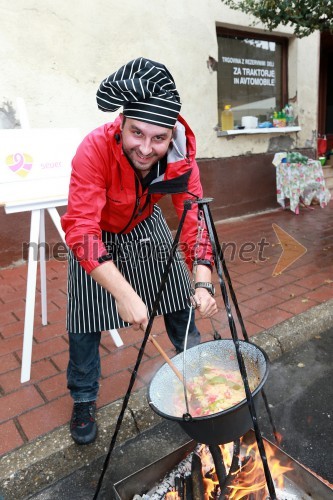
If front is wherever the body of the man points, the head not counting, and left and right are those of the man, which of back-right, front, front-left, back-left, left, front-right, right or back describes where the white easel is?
back

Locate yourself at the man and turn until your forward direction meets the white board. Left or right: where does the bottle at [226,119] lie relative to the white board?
right

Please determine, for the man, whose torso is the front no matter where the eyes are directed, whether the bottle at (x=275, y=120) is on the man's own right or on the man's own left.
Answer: on the man's own left

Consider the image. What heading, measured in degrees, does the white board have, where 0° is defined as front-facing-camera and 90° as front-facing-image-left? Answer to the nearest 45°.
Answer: approximately 0°

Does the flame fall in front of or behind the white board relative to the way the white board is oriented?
in front

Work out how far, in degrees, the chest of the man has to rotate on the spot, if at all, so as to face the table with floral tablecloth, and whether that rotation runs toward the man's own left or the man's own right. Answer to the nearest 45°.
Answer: approximately 90° to the man's own left

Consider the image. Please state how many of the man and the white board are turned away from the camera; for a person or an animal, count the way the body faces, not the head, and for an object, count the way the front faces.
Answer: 0

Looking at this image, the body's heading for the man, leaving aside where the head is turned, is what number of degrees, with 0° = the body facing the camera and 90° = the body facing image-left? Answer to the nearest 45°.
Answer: approximately 315°

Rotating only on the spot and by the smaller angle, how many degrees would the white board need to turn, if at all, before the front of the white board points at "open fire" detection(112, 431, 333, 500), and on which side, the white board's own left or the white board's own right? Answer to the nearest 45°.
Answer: approximately 45° to the white board's own left

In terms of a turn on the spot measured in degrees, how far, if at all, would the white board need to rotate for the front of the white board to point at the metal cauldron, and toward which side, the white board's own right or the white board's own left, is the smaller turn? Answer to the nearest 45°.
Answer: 0° — it already faces it

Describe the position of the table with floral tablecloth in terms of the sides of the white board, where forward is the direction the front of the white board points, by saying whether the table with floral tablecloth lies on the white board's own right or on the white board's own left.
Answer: on the white board's own left
